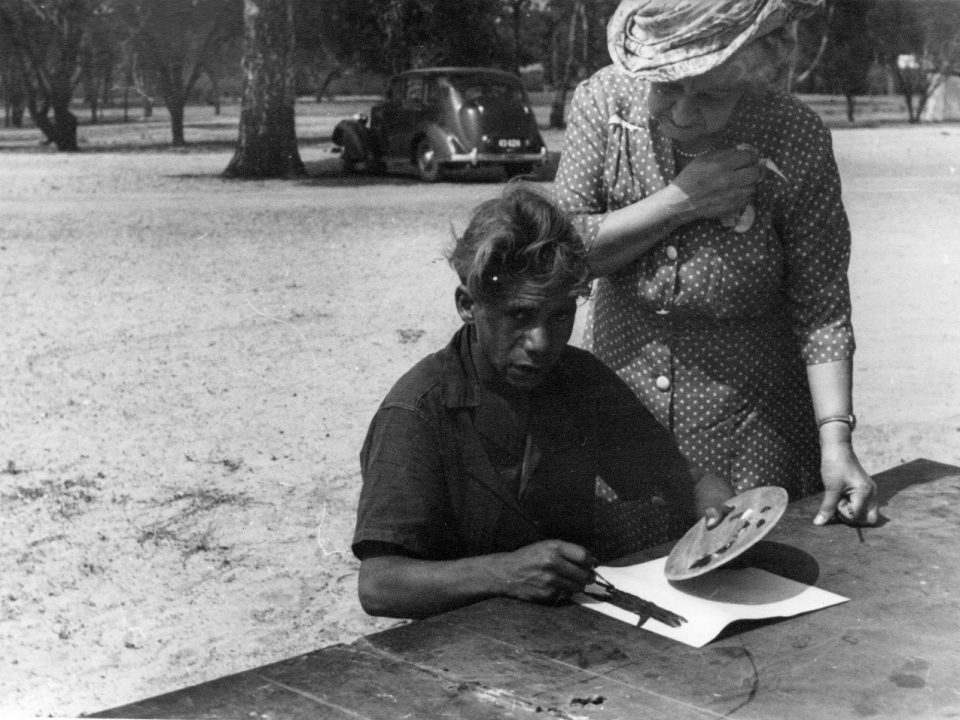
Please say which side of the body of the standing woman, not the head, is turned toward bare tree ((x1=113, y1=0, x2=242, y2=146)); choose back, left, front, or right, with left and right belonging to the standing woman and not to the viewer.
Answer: right

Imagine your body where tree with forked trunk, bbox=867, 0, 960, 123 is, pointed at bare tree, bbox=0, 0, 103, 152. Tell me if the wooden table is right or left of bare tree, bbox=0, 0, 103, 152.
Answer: left

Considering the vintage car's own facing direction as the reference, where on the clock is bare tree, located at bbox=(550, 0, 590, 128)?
The bare tree is roughly at 2 o'clock from the vintage car.

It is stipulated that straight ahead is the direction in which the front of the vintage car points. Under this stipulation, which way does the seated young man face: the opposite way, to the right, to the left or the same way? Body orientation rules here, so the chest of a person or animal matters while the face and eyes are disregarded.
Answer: the opposite way

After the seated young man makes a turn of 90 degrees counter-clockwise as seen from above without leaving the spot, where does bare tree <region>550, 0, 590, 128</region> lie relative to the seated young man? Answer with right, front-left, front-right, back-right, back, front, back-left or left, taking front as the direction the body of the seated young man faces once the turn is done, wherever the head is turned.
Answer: front-left

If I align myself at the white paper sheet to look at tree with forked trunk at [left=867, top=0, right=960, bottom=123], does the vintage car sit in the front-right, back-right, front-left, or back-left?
front-left

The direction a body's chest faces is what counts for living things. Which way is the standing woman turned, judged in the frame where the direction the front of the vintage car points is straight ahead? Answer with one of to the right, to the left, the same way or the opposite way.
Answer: to the left

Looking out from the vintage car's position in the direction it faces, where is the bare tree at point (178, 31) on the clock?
The bare tree is roughly at 12 o'clock from the vintage car.

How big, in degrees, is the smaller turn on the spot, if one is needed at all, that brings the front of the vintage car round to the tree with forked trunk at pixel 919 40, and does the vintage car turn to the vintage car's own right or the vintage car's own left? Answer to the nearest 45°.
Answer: approximately 90° to the vintage car's own right

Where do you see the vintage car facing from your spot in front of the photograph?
facing away from the viewer and to the left of the viewer

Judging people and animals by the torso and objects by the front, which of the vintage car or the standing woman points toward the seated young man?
the standing woman

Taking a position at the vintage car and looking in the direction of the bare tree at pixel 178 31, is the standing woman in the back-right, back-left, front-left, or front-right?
back-left

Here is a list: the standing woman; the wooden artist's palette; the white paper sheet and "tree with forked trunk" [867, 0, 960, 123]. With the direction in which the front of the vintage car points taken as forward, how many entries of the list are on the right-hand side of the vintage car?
1

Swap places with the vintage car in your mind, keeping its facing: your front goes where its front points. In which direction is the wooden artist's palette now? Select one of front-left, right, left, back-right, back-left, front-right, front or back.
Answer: back-left

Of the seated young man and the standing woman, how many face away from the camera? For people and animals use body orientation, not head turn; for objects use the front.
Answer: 0

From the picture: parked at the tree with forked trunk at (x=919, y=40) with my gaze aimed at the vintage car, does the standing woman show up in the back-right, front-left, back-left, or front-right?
front-left

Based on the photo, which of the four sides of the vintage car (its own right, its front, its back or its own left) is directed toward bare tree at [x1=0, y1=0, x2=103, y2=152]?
front

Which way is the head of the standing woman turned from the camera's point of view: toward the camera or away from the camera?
toward the camera
